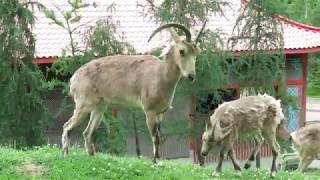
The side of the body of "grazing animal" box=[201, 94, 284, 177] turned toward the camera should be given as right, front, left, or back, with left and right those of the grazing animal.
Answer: left

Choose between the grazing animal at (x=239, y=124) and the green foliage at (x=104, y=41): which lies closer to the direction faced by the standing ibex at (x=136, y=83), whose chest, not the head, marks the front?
the grazing animal

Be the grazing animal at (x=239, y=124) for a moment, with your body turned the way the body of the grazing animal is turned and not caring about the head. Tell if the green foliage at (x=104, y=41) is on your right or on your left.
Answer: on your right

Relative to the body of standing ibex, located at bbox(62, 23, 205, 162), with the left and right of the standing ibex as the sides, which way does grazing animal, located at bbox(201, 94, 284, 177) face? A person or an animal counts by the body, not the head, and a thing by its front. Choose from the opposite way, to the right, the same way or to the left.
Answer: the opposite way

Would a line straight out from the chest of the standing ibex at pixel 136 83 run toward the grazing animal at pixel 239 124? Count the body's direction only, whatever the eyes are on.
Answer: yes

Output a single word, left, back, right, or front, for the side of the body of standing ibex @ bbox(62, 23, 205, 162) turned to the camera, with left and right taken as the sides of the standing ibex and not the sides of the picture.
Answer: right

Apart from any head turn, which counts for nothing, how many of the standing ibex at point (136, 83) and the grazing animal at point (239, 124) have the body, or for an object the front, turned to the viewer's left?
1
